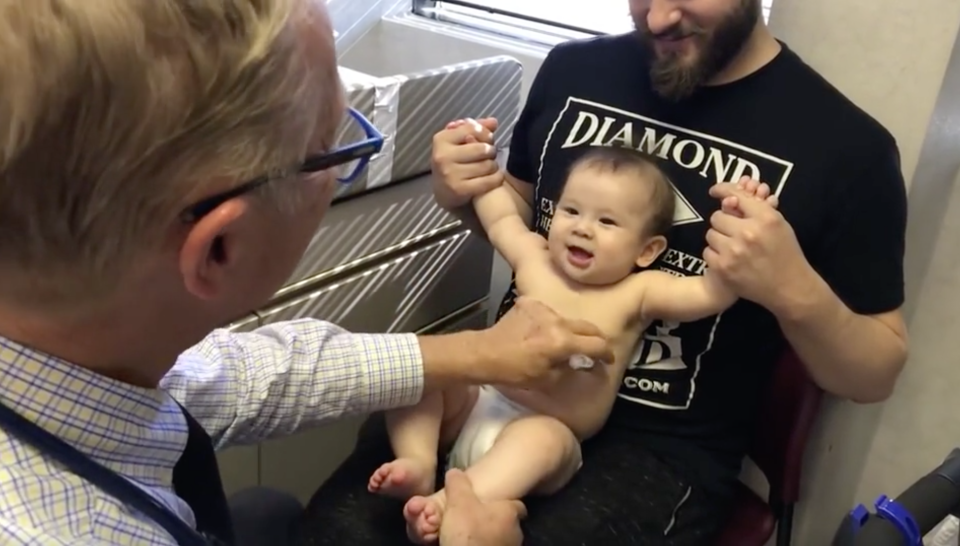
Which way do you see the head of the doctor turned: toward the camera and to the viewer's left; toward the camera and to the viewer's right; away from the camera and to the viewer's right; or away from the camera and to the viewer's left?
away from the camera and to the viewer's right

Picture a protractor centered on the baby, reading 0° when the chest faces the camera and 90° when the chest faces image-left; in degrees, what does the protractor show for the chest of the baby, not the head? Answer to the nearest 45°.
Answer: approximately 45°

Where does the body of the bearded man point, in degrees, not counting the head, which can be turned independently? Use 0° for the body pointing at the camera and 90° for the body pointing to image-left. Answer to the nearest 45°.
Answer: approximately 45°

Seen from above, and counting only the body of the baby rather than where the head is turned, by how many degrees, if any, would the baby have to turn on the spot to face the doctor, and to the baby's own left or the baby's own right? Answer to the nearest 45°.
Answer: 0° — they already face them

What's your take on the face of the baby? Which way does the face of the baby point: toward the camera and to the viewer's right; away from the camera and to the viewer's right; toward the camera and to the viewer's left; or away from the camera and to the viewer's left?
toward the camera and to the viewer's left

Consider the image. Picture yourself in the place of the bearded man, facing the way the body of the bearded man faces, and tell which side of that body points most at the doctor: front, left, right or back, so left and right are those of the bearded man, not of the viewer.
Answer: front
